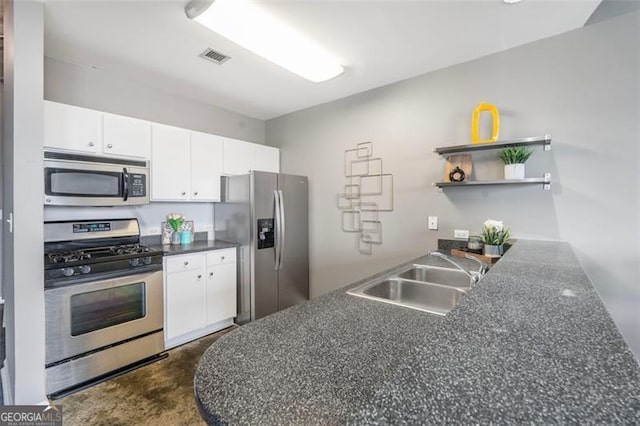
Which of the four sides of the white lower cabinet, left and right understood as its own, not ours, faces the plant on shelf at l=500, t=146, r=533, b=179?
front

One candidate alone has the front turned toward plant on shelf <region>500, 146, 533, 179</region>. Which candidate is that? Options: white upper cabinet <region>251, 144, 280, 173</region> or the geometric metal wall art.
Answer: the white upper cabinet

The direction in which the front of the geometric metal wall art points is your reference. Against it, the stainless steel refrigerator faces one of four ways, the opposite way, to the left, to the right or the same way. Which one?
to the left

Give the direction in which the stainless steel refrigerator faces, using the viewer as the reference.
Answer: facing the viewer and to the right of the viewer

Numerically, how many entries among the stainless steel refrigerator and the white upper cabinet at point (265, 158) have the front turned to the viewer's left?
0

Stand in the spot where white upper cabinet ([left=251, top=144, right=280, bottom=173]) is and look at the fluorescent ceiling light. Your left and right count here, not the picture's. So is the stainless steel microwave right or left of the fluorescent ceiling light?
right

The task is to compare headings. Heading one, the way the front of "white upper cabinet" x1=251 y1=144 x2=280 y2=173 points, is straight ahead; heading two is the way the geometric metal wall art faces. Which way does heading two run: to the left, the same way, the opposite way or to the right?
to the right

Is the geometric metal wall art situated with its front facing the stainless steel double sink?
no

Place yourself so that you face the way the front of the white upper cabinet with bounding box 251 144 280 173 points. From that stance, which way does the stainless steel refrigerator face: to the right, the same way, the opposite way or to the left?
the same way

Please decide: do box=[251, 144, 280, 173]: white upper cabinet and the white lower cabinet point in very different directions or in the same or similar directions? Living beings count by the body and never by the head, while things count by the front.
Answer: same or similar directions

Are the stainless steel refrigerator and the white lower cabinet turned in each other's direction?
no

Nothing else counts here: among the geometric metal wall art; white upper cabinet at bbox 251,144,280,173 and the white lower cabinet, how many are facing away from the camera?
0

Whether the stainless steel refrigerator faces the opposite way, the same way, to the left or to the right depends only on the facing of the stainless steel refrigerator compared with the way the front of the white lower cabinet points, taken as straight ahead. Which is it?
the same way

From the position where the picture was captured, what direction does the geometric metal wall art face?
facing the viewer and to the left of the viewer

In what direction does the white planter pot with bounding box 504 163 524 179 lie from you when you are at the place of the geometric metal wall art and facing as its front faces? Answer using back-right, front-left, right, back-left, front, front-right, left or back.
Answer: left

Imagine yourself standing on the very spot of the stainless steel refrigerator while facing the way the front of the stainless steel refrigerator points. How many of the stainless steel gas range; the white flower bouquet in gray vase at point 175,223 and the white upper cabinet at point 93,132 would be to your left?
0

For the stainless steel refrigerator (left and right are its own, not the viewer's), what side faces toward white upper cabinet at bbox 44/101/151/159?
right

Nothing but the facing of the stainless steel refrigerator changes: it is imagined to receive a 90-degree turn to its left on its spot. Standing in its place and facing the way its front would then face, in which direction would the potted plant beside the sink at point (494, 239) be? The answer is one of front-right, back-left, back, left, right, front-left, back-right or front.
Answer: right

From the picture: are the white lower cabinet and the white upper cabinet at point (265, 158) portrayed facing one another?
no
